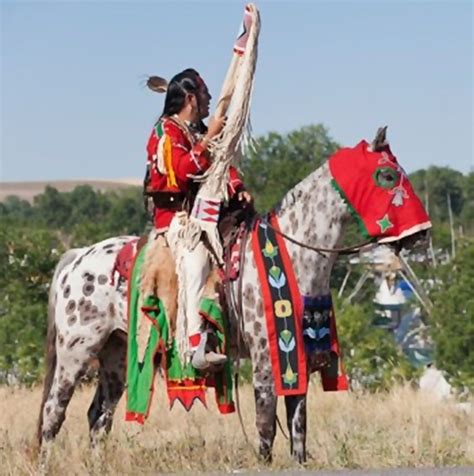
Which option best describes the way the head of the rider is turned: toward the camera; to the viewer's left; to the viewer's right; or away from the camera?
to the viewer's right

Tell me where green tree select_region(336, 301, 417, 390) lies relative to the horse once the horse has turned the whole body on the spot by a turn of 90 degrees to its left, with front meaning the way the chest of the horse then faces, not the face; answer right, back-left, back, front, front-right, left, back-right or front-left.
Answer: front

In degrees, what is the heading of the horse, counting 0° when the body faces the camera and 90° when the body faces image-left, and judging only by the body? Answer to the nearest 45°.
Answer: approximately 270°

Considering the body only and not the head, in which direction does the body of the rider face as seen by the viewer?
to the viewer's right
